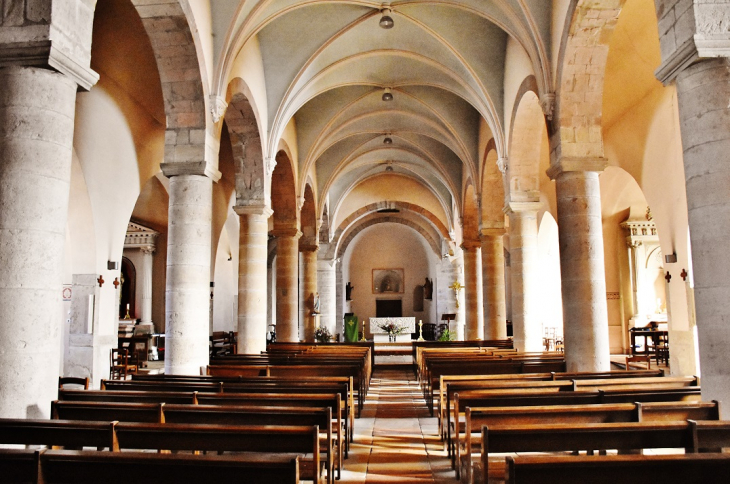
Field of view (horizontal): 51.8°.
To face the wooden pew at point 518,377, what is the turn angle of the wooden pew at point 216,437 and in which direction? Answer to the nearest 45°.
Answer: approximately 45° to its right

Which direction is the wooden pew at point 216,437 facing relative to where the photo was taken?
away from the camera

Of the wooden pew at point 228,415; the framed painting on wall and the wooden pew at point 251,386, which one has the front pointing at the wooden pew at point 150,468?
the framed painting on wall

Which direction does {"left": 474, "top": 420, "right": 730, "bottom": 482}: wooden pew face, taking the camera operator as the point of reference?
facing away from the viewer

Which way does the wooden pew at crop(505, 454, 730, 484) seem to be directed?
away from the camera

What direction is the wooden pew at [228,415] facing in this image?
away from the camera

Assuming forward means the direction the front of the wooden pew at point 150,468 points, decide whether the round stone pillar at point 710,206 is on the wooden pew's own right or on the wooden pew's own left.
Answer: on the wooden pew's own right

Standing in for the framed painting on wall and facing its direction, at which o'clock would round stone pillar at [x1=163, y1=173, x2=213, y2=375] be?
The round stone pillar is roughly at 12 o'clock from the framed painting on wall.

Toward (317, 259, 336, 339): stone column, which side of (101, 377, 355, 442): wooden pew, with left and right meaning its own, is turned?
front

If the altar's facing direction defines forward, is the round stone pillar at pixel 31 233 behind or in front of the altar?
in front

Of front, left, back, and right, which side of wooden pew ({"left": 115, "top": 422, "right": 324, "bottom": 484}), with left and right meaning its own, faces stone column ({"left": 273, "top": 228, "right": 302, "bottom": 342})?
front

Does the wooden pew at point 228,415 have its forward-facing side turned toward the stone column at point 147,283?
yes

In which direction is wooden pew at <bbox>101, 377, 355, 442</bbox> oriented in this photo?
away from the camera

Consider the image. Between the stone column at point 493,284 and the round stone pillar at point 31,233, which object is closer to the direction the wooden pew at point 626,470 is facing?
the stone column

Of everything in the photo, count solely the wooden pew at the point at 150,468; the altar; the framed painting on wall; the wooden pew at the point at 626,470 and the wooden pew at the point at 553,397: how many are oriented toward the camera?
2

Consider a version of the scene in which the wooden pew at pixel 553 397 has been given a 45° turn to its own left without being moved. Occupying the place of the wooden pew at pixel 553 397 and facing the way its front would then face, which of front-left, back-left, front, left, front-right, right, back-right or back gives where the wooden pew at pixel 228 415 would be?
left

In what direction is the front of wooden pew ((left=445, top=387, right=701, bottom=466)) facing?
away from the camera

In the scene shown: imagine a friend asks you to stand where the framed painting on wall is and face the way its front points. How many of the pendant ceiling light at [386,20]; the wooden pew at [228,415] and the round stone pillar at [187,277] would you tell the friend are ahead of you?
3

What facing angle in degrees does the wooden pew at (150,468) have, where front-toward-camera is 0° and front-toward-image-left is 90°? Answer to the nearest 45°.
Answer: approximately 180°

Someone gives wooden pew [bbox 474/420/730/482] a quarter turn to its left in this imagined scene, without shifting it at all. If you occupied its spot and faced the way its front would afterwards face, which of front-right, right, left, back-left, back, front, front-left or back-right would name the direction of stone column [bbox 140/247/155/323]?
front-right
